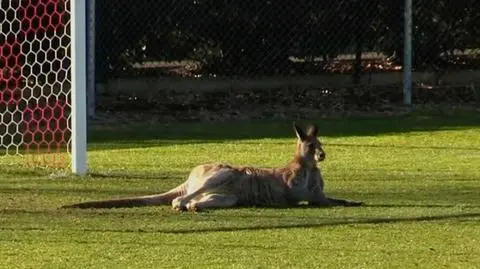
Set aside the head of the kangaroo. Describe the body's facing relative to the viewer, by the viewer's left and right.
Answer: facing to the right of the viewer

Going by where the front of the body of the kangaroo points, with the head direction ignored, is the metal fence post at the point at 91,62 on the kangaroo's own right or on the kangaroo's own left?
on the kangaroo's own left

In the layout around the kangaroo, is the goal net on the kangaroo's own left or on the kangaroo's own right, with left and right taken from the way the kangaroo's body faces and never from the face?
on the kangaroo's own left

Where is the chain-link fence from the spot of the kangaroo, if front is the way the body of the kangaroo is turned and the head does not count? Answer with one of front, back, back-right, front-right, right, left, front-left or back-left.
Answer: left

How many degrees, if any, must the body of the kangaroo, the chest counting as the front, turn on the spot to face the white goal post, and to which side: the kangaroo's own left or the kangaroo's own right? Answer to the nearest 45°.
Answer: approximately 135° to the kangaroo's own left
